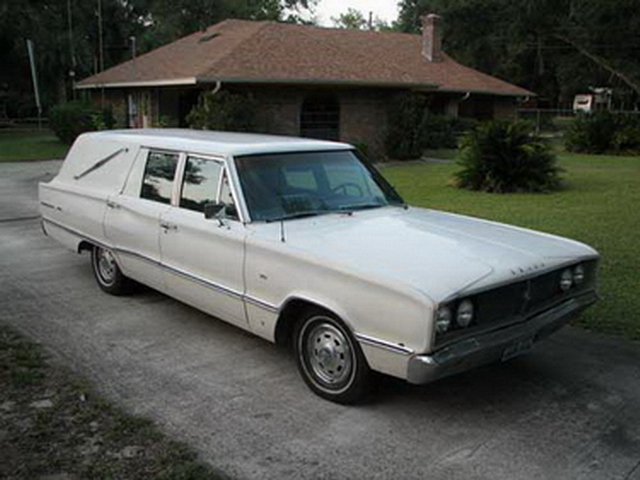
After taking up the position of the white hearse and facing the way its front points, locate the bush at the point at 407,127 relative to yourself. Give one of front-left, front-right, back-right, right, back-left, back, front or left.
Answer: back-left

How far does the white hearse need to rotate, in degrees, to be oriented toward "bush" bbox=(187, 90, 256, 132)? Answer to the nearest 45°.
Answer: approximately 135° to its left

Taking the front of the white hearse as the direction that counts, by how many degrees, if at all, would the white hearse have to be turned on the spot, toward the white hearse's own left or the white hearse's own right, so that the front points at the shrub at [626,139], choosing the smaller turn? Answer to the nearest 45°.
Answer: approximately 90° to the white hearse's own left

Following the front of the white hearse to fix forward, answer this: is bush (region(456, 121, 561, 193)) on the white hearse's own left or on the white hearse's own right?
on the white hearse's own left

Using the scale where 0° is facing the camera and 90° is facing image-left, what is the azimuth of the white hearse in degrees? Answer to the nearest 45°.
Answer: approximately 315°

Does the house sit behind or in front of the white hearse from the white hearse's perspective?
behind

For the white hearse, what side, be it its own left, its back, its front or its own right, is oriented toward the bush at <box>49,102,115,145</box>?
back

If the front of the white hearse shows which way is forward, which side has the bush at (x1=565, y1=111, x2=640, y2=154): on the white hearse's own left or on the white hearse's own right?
on the white hearse's own left
